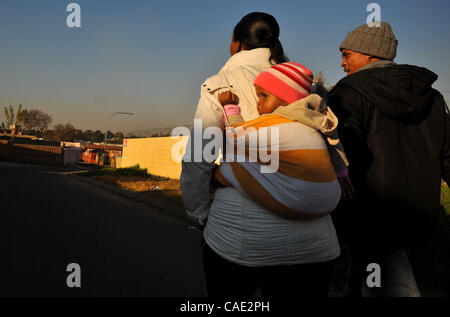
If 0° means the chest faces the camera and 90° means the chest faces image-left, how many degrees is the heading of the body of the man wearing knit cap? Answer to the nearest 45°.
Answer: approximately 135°

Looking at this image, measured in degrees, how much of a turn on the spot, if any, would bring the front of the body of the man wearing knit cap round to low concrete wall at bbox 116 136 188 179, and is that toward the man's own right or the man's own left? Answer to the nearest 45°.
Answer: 0° — they already face it

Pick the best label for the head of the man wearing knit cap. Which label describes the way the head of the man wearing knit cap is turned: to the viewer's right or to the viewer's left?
to the viewer's left
